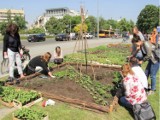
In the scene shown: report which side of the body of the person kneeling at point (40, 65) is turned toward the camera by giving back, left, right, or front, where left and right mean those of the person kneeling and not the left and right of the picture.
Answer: right

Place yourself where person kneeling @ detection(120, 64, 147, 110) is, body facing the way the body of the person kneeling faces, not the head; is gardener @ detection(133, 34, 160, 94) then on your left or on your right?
on your right

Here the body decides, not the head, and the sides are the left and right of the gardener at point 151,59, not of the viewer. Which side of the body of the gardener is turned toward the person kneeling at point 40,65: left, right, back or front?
front

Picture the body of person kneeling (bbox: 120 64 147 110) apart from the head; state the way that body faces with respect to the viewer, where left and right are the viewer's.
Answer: facing away from the viewer and to the left of the viewer

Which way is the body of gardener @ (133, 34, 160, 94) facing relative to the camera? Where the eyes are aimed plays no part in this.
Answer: to the viewer's left

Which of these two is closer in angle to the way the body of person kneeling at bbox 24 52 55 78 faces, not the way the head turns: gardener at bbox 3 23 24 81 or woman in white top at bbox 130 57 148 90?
the woman in white top

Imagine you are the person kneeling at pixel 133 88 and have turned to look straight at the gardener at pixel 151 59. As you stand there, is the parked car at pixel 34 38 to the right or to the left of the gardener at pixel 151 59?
left

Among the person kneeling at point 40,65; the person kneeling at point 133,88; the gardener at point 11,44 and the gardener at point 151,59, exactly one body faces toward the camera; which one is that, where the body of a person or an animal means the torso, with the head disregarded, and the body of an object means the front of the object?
the gardener at point 11,44
